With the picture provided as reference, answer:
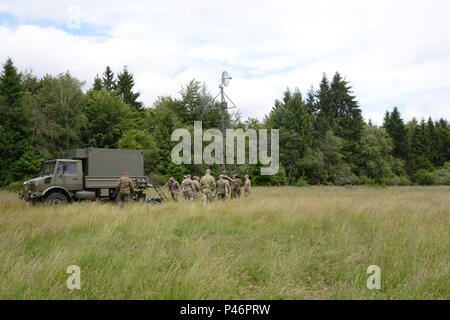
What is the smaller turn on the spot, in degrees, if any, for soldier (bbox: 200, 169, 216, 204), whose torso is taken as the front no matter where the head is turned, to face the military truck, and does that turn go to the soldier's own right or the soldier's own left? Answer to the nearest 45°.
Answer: approximately 90° to the soldier's own left

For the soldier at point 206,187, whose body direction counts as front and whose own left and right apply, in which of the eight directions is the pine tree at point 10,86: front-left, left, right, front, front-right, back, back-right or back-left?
front-left

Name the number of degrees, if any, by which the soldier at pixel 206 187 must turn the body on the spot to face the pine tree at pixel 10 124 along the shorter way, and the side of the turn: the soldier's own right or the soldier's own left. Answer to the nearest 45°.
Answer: approximately 45° to the soldier's own left

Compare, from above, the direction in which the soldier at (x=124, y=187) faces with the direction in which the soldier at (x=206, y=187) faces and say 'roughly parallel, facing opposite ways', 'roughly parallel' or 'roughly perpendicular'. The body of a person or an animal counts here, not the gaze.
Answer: roughly parallel

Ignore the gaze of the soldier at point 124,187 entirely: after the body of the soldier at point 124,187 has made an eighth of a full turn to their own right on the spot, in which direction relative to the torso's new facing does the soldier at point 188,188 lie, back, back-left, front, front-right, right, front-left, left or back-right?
front

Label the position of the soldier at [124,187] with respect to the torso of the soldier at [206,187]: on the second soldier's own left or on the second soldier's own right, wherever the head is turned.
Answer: on the second soldier's own left

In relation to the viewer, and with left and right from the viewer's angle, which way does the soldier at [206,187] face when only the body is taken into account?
facing away from the viewer

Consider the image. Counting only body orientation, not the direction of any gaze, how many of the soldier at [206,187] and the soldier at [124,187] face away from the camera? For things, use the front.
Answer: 2

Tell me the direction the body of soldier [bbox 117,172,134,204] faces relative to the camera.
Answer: away from the camera
